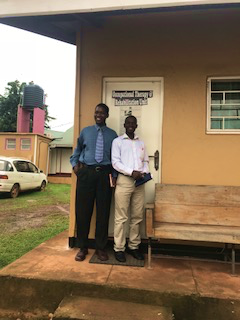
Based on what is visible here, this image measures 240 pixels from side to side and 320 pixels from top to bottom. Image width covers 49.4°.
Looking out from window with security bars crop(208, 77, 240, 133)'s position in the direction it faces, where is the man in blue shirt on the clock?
The man in blue shirt is roughly at 2 o'clock from the window with security bars.

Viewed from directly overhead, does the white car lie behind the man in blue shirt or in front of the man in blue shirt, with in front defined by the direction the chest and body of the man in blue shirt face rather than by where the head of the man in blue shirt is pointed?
behind

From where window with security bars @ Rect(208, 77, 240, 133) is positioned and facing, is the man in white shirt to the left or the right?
on its right

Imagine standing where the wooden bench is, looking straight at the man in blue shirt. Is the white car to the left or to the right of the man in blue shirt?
right

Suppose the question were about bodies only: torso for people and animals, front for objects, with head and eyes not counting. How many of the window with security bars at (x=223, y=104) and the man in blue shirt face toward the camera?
2

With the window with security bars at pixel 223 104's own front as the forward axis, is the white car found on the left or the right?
on its right

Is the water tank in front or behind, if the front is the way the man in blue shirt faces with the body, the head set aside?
behind
